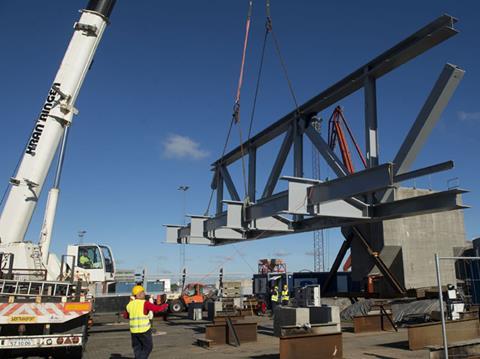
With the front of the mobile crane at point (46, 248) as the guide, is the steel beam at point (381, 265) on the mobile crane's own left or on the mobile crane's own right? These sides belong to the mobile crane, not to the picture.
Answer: on the mobile crane's own right

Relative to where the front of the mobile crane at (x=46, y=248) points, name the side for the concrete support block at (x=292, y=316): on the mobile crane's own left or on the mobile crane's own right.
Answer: on the mobile crane's own right

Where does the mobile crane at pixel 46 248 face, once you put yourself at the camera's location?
facing away from the viewer

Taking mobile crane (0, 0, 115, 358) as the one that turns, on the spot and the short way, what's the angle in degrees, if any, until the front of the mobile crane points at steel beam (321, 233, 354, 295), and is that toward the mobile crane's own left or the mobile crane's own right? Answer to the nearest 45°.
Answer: approximately 45° to the mobile crane's own right
